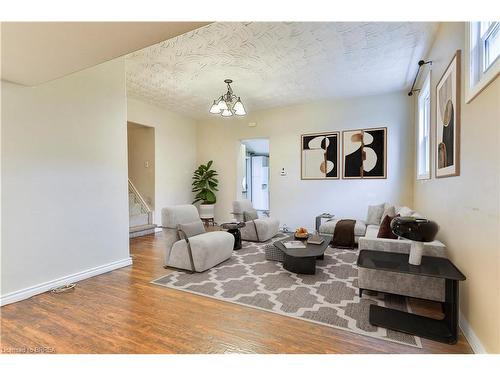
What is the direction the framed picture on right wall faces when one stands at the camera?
facing to the left of the viewer

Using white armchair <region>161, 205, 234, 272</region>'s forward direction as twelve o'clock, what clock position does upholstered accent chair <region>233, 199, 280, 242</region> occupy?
The upholstered accent chair is roughly at 9 o'clock from the white armchair.

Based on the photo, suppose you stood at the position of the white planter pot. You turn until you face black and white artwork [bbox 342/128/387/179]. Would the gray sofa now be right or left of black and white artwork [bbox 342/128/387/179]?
right

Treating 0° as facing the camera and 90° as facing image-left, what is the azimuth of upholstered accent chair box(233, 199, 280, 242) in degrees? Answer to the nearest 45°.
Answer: approximately 315°

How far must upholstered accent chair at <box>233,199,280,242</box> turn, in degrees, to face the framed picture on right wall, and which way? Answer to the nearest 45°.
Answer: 0° — it already faces it

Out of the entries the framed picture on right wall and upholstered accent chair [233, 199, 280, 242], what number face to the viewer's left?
1

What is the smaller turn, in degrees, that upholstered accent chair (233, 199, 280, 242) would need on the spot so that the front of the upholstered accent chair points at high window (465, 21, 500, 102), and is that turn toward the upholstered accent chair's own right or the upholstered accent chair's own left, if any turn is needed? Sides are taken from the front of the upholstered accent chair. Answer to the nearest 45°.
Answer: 0° — it already faces it

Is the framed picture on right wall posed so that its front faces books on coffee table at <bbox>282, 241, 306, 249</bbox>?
yes

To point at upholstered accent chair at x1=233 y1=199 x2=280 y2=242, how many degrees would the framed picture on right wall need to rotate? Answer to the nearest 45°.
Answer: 0° — it already faces it

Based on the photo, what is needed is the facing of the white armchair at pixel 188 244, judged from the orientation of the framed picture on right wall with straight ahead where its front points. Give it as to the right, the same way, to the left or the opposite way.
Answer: the opposite way

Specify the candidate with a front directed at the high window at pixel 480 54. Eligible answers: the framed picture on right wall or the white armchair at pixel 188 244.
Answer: the white armchair
